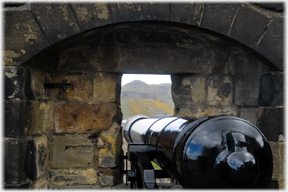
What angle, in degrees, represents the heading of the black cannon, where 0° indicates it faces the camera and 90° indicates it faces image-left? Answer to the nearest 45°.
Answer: approximately 135°
